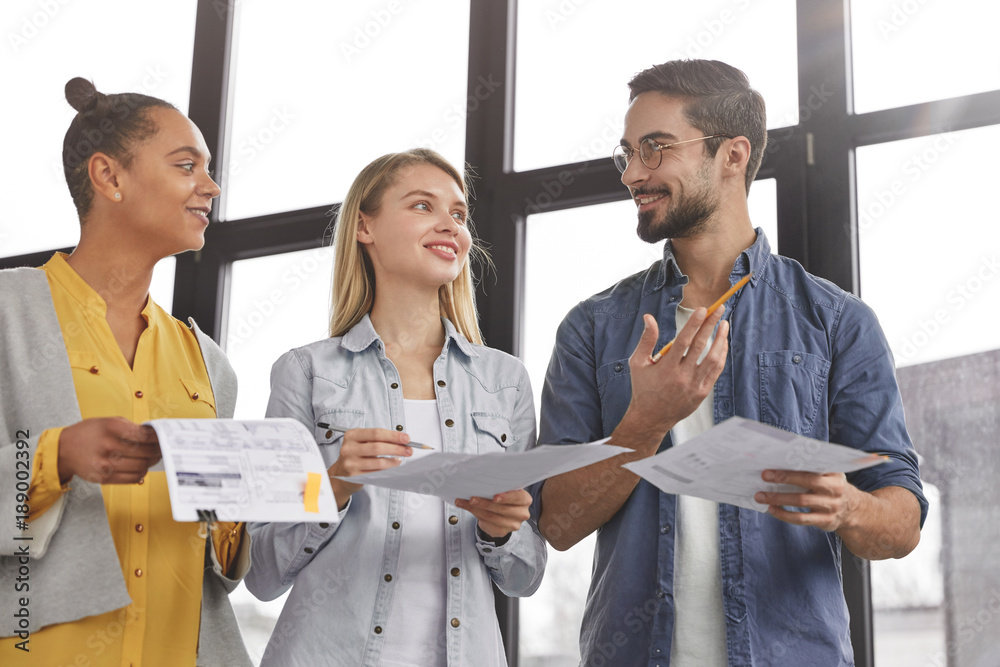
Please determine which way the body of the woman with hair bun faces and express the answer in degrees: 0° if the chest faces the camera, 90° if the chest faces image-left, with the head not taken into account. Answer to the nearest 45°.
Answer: approximately 315°

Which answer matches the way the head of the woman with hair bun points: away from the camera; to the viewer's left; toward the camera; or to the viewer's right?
to the viewer's right

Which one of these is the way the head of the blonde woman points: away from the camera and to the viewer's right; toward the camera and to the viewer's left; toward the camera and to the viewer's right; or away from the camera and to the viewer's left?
toward the camera and to the viewer's right
